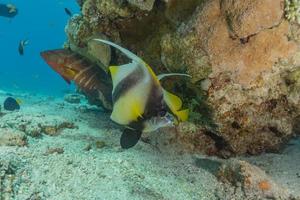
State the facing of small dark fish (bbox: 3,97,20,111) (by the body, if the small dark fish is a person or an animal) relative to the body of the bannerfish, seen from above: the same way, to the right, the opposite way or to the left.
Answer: the opposite way

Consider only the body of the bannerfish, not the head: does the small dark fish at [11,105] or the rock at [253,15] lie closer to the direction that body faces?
the rock

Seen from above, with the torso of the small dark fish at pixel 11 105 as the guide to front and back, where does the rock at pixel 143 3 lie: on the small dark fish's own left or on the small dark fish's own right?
on the small dark fish's own left

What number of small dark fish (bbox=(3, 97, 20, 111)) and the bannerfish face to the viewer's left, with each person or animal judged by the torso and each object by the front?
1

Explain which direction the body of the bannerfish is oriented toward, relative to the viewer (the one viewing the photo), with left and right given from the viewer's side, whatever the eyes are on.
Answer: facing to the right of the viewer
